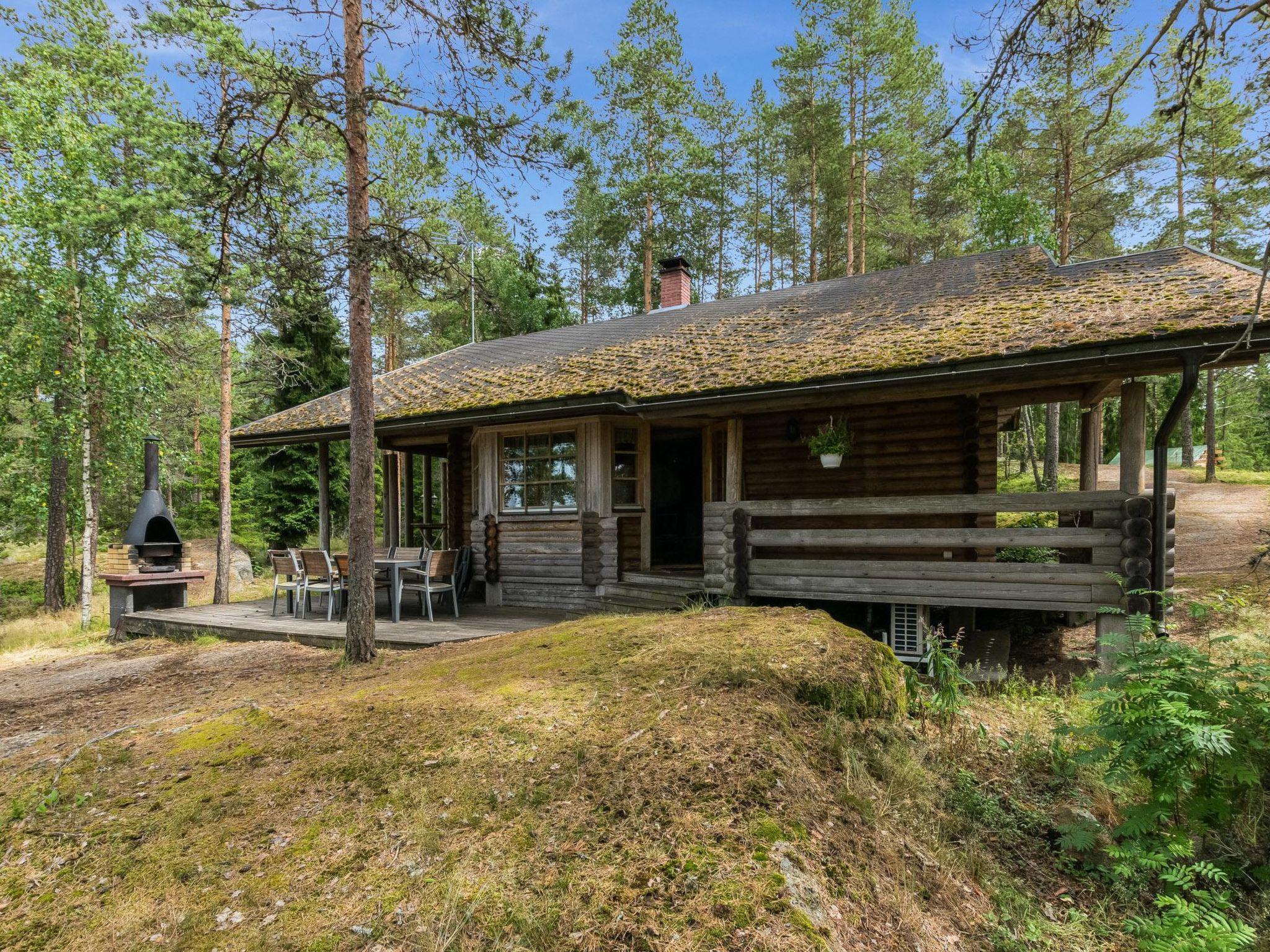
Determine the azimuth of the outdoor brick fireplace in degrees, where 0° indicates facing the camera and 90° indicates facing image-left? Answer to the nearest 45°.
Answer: approximately 315°

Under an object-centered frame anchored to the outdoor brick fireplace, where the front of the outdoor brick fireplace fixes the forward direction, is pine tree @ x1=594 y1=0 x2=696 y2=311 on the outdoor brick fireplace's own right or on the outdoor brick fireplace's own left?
on the outdoor brick fireplace's own left

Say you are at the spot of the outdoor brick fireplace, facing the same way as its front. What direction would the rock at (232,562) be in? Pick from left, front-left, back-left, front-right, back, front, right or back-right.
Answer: back-left

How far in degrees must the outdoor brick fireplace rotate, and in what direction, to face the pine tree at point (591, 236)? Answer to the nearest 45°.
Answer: approximately 90° to its left

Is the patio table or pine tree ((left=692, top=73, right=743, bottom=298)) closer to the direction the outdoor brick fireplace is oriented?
the patio table
